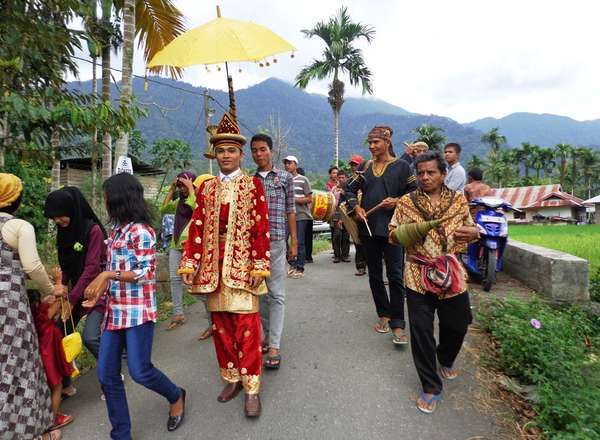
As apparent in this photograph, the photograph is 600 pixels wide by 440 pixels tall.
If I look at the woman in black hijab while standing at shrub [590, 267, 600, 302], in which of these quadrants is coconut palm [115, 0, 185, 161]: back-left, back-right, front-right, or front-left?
front-right

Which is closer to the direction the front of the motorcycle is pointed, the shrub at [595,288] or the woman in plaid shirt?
the woman in plaid shirt

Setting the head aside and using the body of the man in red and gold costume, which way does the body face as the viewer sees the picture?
toward the camera

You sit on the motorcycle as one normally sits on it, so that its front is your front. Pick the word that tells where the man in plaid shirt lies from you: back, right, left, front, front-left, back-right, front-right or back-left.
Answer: front-right

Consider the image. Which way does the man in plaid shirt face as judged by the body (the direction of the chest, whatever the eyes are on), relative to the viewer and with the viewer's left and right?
facing the viewer

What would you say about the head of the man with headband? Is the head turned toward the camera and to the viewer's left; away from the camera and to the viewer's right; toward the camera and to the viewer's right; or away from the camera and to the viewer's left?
toward the camera and to the viewer's left

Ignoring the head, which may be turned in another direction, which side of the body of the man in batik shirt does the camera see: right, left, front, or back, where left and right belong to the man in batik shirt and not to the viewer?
front

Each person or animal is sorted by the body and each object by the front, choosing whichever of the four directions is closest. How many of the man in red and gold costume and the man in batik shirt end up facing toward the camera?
2

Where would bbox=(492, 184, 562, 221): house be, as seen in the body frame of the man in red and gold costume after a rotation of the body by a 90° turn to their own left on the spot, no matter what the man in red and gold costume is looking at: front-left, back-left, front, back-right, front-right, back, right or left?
front-left

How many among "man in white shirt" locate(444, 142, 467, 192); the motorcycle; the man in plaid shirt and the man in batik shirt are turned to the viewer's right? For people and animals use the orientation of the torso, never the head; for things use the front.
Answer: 0

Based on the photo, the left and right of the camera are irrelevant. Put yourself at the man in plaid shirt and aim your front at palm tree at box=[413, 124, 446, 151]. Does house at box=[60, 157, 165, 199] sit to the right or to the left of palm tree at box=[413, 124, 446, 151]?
left
